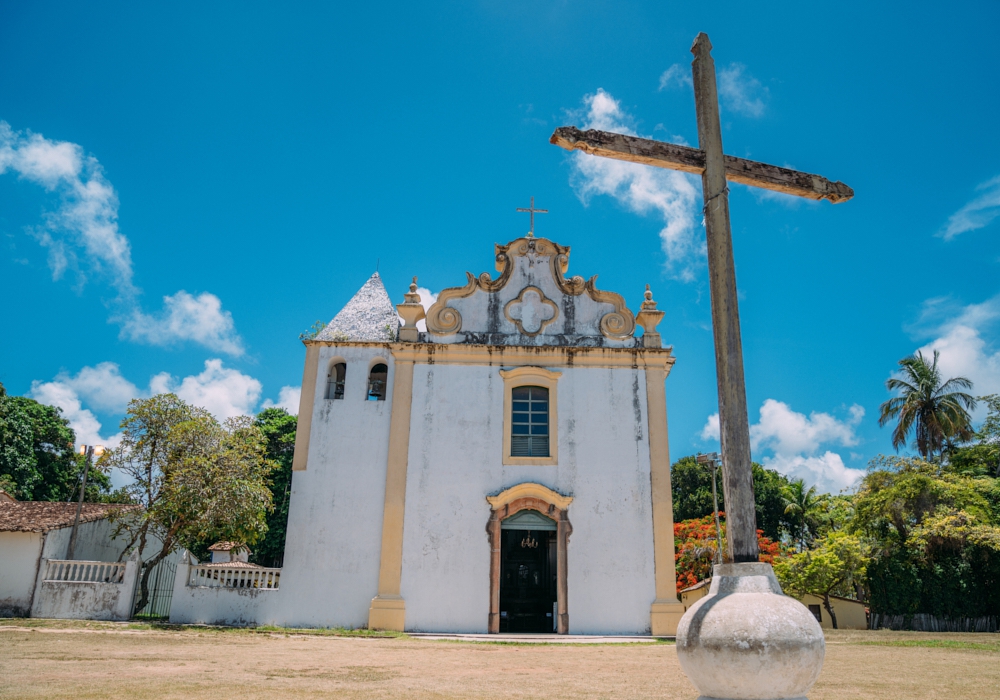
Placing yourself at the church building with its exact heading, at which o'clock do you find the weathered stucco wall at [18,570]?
The weathered stucco wall is roughly at 3 o'clock from the church building.

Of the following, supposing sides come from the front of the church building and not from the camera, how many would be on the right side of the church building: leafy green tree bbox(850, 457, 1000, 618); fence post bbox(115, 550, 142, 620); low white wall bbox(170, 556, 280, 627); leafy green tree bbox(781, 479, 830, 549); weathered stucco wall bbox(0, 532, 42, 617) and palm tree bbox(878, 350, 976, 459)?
3

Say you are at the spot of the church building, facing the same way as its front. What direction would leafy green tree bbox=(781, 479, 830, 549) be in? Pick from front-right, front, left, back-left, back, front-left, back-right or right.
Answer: back-left

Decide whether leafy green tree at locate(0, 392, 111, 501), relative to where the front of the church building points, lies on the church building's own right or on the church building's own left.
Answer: on the church building's own right

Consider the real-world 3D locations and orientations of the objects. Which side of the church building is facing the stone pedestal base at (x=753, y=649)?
front

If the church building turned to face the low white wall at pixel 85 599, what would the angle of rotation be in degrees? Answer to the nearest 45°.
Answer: approximately 90° to its right

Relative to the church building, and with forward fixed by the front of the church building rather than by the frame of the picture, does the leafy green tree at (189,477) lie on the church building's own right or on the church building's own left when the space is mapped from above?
on the church building's own right

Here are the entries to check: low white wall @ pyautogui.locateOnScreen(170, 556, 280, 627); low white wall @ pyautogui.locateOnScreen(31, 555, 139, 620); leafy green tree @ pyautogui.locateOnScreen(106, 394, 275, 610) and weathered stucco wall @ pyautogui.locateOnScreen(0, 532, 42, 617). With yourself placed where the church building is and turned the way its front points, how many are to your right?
4

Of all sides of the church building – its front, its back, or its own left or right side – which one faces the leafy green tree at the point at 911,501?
left

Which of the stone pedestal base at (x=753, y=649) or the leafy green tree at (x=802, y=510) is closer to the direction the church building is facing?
the stone pedestal base

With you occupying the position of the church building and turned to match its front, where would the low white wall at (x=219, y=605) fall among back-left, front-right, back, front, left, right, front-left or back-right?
right

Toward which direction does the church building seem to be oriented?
toward the camera

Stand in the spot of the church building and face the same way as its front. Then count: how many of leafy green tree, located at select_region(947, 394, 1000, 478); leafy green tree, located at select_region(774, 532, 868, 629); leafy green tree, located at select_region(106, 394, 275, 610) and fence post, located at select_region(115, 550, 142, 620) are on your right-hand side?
2

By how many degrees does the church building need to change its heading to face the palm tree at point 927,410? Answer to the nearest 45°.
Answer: approximately 135° to its left

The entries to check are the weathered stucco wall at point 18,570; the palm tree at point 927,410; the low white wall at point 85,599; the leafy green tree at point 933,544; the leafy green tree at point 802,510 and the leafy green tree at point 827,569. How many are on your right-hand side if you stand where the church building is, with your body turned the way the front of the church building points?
2

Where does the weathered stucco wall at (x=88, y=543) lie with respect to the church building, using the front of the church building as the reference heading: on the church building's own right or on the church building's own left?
on the church building's own right

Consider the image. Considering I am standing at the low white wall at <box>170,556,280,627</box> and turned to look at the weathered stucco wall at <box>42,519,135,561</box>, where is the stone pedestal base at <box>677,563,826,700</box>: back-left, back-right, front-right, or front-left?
back-left

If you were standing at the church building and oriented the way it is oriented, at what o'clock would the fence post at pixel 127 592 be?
The fence post is roughly at 3 o'clock from the church building.

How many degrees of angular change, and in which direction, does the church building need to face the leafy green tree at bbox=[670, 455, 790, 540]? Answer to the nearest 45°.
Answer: approximately 135° to its left
